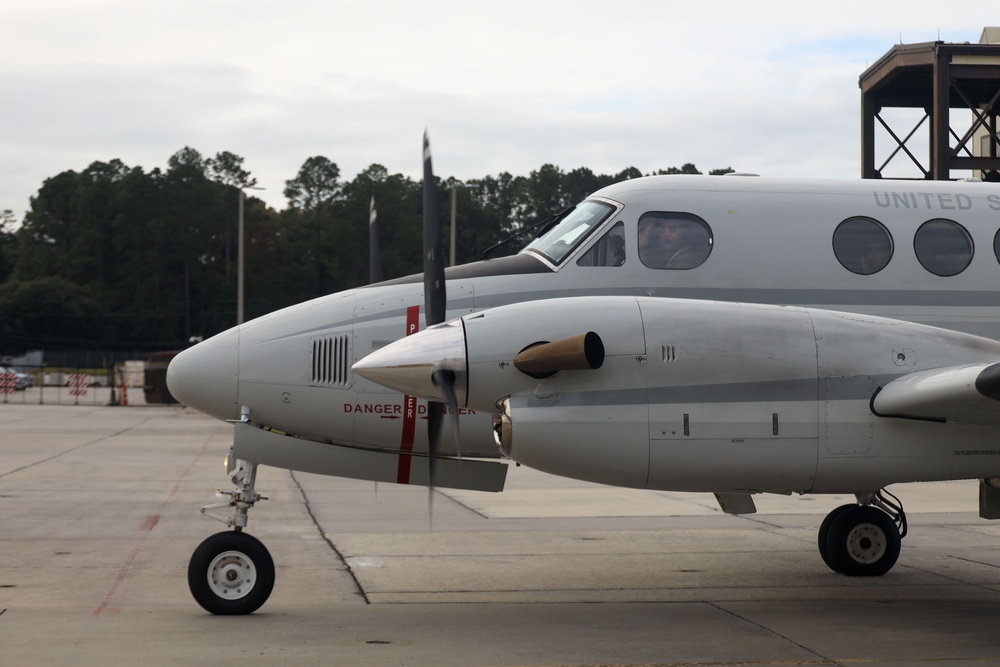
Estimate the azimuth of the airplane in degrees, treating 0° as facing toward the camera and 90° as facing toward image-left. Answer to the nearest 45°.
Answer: approximately 90°
